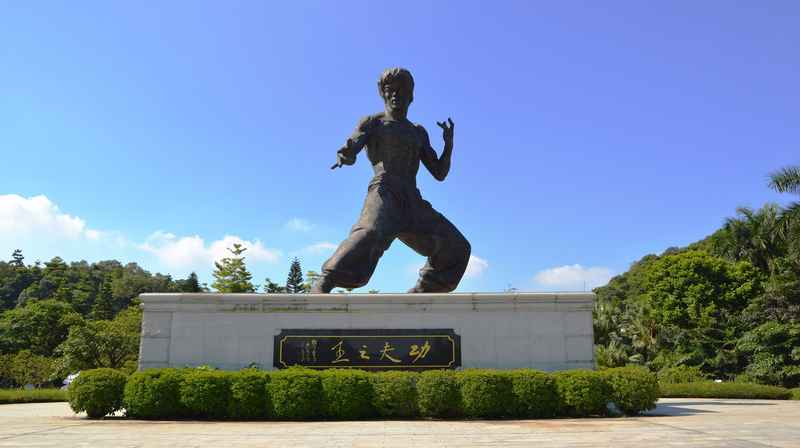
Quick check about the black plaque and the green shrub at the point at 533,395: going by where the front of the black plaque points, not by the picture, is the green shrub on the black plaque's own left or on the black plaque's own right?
on the black plaque's own left

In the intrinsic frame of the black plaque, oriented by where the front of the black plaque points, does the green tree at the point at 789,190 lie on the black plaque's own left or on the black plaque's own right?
on the black plaque's own left

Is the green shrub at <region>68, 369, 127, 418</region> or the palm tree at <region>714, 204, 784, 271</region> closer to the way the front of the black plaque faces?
the green shrub

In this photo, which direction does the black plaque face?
toward the camera

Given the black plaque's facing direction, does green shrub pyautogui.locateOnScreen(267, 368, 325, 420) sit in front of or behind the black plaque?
in front

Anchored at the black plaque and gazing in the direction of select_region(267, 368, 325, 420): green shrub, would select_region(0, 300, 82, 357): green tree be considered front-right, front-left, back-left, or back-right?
back-right

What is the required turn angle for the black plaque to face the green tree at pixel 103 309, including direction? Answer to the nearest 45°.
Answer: approximately 135° to its right

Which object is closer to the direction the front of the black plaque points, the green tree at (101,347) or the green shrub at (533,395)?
the green shrub

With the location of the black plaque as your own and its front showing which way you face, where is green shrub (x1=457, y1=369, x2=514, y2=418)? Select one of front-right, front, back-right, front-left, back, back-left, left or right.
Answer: front-left

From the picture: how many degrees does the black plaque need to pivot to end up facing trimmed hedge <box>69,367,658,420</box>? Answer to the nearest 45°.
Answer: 0° — it already faces it

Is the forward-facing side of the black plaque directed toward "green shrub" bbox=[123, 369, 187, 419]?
no

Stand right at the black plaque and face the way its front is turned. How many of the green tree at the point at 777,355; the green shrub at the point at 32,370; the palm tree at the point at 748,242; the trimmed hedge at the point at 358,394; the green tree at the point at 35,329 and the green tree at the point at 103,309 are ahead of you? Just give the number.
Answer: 1

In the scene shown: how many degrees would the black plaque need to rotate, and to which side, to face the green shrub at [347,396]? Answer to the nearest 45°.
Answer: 0° — it already faces it

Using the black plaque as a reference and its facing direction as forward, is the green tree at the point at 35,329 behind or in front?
behind

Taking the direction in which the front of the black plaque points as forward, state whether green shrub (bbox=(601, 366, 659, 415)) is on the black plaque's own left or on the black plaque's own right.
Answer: on the black plaque's own left

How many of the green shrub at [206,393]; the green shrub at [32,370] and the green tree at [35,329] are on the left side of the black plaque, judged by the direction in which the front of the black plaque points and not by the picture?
0
